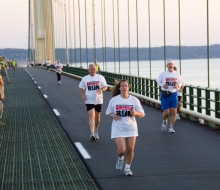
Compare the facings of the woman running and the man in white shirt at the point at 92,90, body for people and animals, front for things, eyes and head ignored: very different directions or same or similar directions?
same or similar directions

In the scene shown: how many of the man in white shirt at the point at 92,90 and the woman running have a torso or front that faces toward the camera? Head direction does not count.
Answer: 2

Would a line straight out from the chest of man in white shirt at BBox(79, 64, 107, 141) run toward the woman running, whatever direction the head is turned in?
yes

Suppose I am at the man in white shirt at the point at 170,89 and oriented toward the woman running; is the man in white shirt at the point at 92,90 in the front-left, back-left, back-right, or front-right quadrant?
front-right

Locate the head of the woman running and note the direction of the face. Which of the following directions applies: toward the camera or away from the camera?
toward the camera

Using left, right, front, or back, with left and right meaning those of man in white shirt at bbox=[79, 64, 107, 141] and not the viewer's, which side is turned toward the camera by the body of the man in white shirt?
front

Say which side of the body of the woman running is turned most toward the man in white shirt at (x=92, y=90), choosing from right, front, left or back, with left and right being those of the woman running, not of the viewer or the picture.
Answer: back

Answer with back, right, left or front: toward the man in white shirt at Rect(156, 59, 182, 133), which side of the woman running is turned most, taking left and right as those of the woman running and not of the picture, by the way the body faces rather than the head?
back

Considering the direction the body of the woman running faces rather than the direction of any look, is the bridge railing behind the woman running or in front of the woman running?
behind

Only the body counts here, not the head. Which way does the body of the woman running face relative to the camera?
toward the camera
